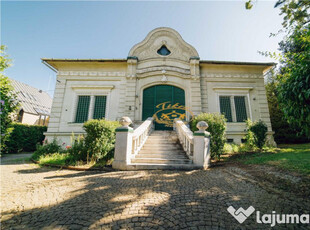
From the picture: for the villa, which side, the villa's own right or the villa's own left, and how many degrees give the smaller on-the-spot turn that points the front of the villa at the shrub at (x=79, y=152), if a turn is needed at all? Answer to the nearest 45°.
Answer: approximately 45° to the villa's own right

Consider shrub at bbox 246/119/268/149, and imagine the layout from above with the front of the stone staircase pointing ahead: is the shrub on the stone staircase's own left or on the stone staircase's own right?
on the stone staircase's own left

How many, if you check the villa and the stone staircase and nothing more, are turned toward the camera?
2

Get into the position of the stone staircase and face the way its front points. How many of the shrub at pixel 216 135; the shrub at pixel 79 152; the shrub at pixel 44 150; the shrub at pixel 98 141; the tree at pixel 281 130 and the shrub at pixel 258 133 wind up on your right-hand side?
3

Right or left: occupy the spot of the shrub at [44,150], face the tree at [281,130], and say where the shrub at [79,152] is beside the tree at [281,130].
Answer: right

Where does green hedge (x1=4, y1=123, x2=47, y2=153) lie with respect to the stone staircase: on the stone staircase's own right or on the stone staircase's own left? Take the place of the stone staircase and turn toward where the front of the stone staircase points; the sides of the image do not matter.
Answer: on the stone staircase's own right

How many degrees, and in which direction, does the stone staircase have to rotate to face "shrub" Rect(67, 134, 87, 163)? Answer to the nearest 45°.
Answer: approximately 90° to its right

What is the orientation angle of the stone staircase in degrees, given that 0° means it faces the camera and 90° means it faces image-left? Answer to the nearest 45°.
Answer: approximately 0°

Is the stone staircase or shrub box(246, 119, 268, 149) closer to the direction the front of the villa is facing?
the stone staircase

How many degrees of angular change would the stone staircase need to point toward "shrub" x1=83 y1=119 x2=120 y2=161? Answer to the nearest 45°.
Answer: approximately 90° to its right

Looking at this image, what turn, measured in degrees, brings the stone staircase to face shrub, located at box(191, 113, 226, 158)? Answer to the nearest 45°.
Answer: approximately 90° to its left
